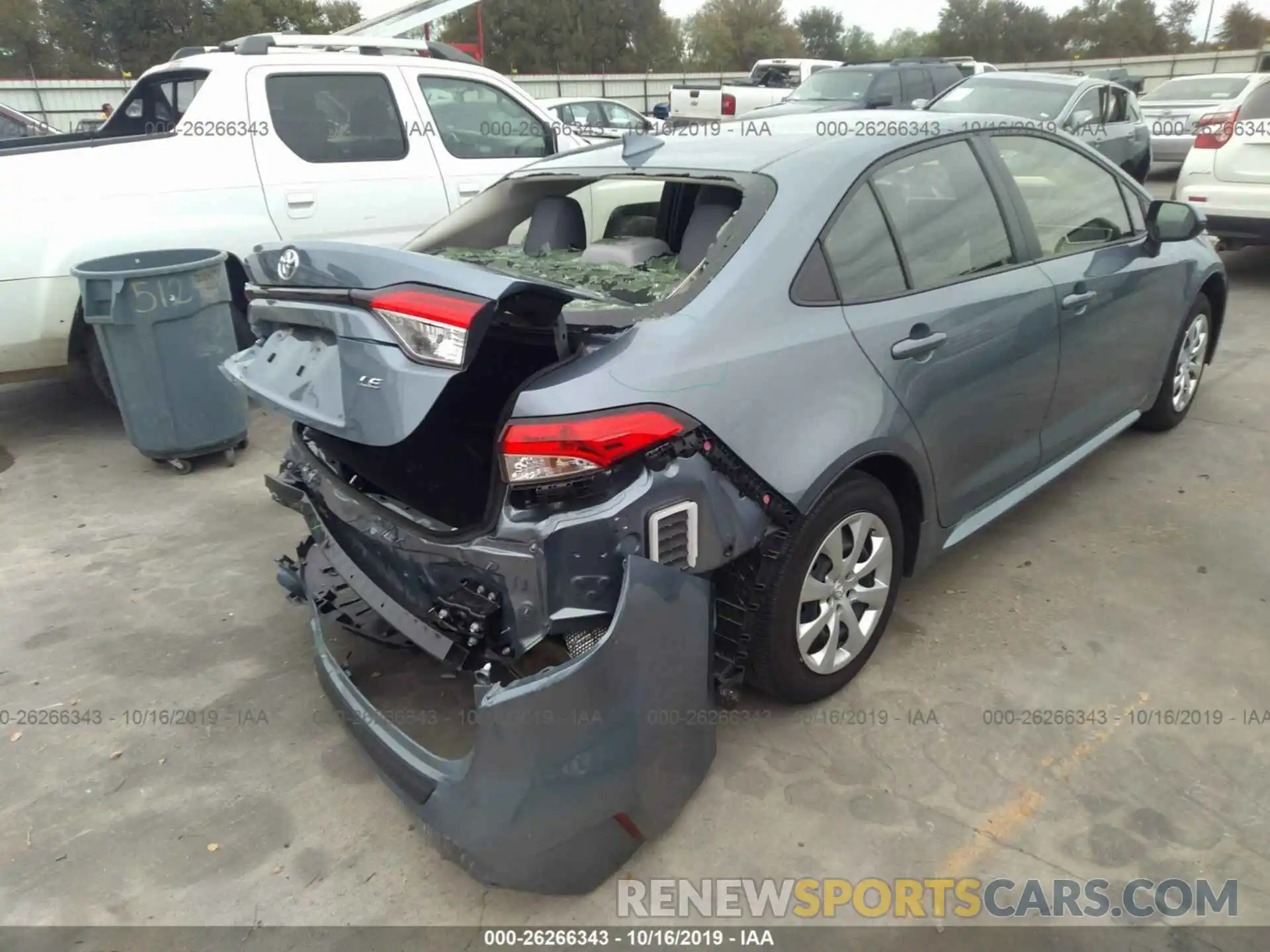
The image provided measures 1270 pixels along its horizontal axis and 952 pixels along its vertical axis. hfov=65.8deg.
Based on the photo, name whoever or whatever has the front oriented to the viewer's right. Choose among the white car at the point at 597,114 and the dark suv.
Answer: the white car

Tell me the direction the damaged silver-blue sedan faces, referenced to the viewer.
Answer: facing away from the viewer and to the right of the viewer

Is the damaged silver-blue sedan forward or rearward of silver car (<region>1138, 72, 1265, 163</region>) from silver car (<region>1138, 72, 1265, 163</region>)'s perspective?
rearward

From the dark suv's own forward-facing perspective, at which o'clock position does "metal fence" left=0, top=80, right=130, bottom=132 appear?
The metal fence is roughly at 2 o'clock from the dark suv.

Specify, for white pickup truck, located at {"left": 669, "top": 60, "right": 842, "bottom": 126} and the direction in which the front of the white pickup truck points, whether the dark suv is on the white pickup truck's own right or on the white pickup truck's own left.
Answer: on the white pickup truck's own right

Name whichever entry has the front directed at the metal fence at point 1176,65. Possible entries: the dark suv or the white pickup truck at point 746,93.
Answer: the white pickup truck

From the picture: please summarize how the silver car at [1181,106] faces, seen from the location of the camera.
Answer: facing away from the viewer and to the right of the viewer

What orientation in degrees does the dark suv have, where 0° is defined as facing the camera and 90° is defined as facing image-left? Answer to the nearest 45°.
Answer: approximately 45°

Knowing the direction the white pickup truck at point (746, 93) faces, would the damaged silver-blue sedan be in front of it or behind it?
behind

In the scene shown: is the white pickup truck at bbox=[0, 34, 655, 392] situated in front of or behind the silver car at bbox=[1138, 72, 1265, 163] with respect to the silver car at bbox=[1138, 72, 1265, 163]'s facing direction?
behind

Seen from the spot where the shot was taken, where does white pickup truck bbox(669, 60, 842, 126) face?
facing away from the viewer and to the right of the viewer

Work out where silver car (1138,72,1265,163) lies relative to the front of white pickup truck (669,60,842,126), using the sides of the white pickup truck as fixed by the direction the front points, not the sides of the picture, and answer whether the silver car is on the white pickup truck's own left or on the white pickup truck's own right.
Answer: on the white pickup truck's own right

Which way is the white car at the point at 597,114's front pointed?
to the viewer's right

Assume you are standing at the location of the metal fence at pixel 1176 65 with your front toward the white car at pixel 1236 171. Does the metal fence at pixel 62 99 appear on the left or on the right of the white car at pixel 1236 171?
right
